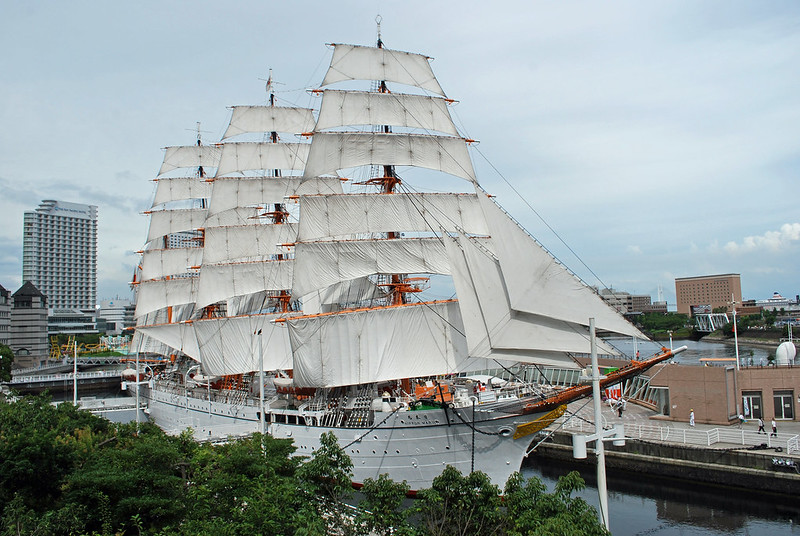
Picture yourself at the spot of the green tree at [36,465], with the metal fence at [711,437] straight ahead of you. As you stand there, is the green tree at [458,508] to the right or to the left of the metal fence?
right

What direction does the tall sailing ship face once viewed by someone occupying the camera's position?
facing the viewer and to the right of the viewer

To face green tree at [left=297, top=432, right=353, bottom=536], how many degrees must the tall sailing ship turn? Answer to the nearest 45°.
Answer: approximately 45° to its right

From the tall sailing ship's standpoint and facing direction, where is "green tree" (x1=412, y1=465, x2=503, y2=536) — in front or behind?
in front

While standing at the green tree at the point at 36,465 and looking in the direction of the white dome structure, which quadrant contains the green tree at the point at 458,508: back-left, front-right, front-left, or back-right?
front-right

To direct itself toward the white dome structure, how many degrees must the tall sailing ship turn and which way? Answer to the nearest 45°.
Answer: approximately 45° to its left

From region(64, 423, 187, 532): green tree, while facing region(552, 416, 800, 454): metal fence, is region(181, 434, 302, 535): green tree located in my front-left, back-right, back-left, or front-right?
front-right

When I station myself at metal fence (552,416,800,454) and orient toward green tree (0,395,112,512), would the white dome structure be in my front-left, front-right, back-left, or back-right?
back-right

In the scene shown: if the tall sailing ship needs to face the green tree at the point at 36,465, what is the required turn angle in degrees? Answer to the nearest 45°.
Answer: approximately 90° to its right

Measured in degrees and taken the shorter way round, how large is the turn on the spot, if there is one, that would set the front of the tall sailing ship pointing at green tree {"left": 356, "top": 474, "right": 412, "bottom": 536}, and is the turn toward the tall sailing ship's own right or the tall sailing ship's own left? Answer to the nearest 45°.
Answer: approximately 45° to the tall sailing ship's own right

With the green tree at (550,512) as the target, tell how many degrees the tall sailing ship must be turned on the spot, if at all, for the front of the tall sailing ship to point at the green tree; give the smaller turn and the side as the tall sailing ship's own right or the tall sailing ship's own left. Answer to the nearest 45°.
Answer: approximately 45° to the tall sailing ship's own right
